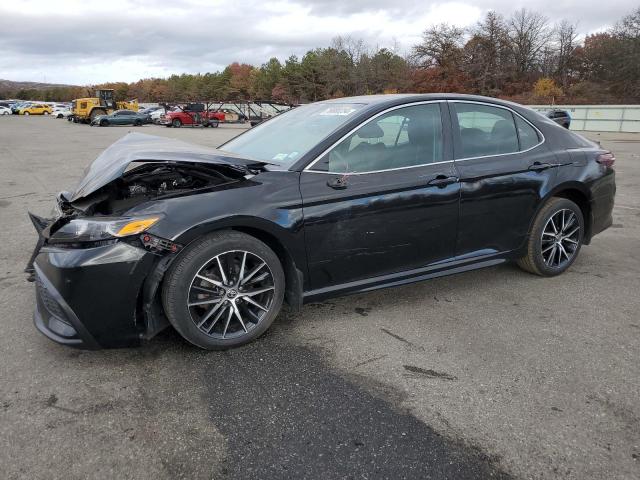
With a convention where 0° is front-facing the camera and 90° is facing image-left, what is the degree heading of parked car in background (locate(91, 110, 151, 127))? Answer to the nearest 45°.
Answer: approximately 90°

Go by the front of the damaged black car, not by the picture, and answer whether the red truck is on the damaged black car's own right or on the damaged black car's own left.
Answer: on the damaged black car's own right

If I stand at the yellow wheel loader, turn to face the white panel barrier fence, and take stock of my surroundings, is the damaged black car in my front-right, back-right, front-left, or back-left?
front-right

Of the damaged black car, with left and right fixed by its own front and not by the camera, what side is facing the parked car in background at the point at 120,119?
right

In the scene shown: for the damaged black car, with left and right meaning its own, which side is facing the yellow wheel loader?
right

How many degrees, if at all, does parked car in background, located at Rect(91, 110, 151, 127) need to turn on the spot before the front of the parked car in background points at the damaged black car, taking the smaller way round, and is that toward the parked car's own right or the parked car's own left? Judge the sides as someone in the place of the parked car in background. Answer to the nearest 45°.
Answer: approximately 90° to the parked car's own left

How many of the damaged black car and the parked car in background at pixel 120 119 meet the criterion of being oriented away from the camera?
0

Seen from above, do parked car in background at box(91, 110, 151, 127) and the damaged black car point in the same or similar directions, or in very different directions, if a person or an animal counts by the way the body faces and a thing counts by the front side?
same or similar directions

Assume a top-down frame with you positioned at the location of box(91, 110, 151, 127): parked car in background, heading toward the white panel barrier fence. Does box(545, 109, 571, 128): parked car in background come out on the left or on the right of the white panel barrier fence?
right

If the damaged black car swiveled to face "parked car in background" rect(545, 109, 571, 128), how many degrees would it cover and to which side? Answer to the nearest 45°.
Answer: approximately 180°
